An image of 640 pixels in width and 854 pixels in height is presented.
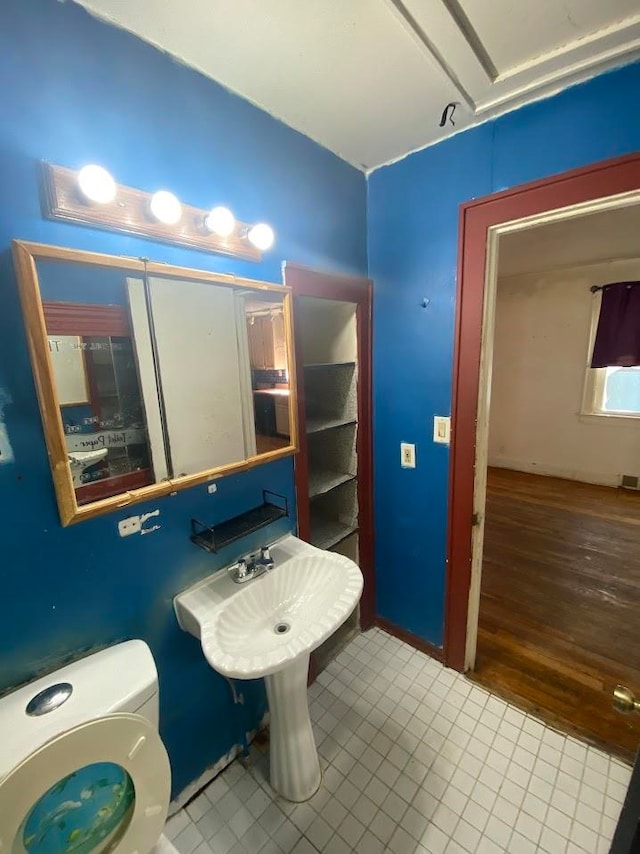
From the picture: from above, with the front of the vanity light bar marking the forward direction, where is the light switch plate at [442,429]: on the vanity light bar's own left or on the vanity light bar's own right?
on the vanity light bar's own left

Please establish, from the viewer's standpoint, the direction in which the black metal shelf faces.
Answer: facing the viewer and to the right of the viewer

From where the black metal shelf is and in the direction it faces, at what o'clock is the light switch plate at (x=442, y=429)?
The light switch plate is roughly at 10 o'clock from the black metal shelf.

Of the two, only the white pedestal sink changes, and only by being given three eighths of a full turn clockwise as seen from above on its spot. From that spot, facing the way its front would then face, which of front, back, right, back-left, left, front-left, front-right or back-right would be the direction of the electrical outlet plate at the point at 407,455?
back-right

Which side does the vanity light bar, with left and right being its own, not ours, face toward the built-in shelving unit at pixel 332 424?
left

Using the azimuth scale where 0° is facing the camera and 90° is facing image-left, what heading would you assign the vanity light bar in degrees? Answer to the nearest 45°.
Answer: approximately 315°
